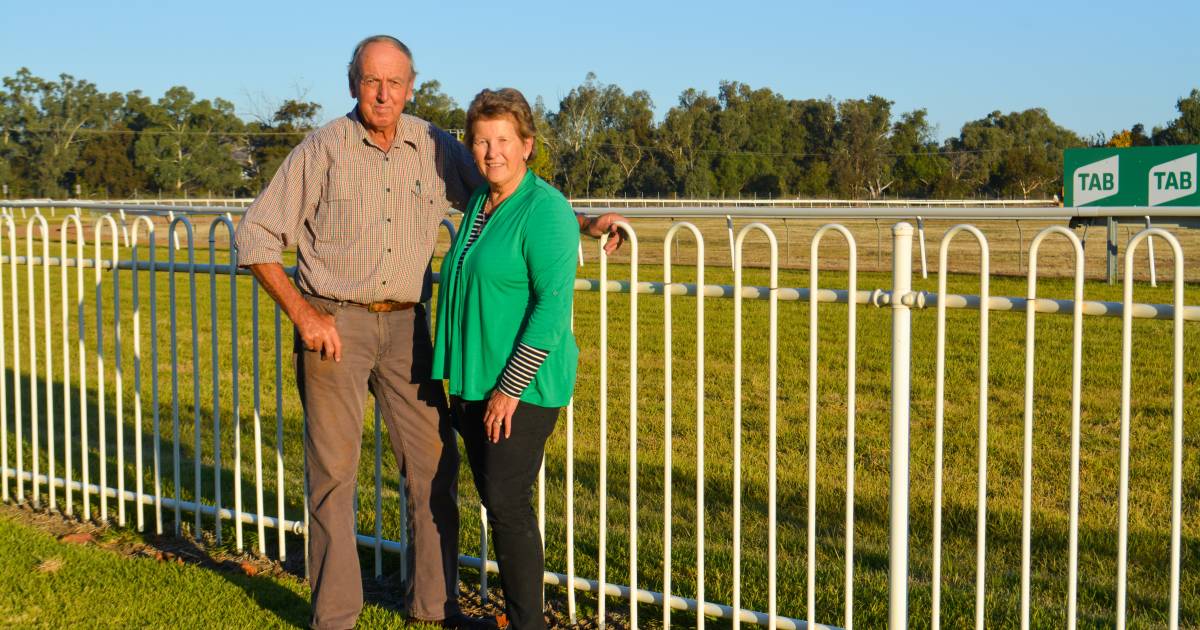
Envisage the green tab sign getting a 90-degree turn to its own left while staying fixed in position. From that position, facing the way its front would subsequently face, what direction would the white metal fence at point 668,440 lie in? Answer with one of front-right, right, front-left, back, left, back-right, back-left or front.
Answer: right

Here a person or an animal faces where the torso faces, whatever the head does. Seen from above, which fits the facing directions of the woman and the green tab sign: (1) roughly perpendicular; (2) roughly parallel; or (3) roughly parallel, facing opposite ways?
roughly parallel

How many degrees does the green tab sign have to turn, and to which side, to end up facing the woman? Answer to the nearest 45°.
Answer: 0° — it already faces them

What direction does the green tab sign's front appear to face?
toward the camera

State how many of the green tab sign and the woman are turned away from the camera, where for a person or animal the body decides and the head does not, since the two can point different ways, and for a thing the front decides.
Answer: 0

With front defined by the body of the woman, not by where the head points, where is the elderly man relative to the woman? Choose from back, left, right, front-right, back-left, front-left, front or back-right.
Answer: right

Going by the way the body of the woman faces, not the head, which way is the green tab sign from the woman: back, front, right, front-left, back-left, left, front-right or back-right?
back

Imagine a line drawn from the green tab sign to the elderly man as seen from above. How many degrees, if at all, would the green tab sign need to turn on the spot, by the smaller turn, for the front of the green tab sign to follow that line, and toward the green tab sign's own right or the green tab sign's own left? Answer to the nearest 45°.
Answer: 0° — it already faces them

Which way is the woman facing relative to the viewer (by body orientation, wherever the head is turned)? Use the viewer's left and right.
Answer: facing the viewer and to the left of the viewer
